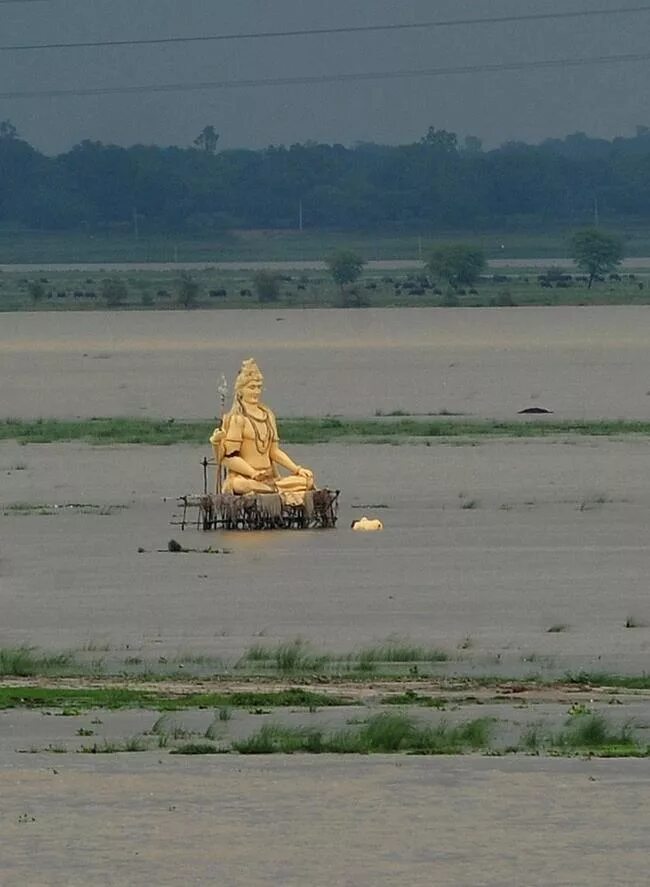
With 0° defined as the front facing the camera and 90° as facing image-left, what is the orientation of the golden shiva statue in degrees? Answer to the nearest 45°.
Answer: approximately 315°
